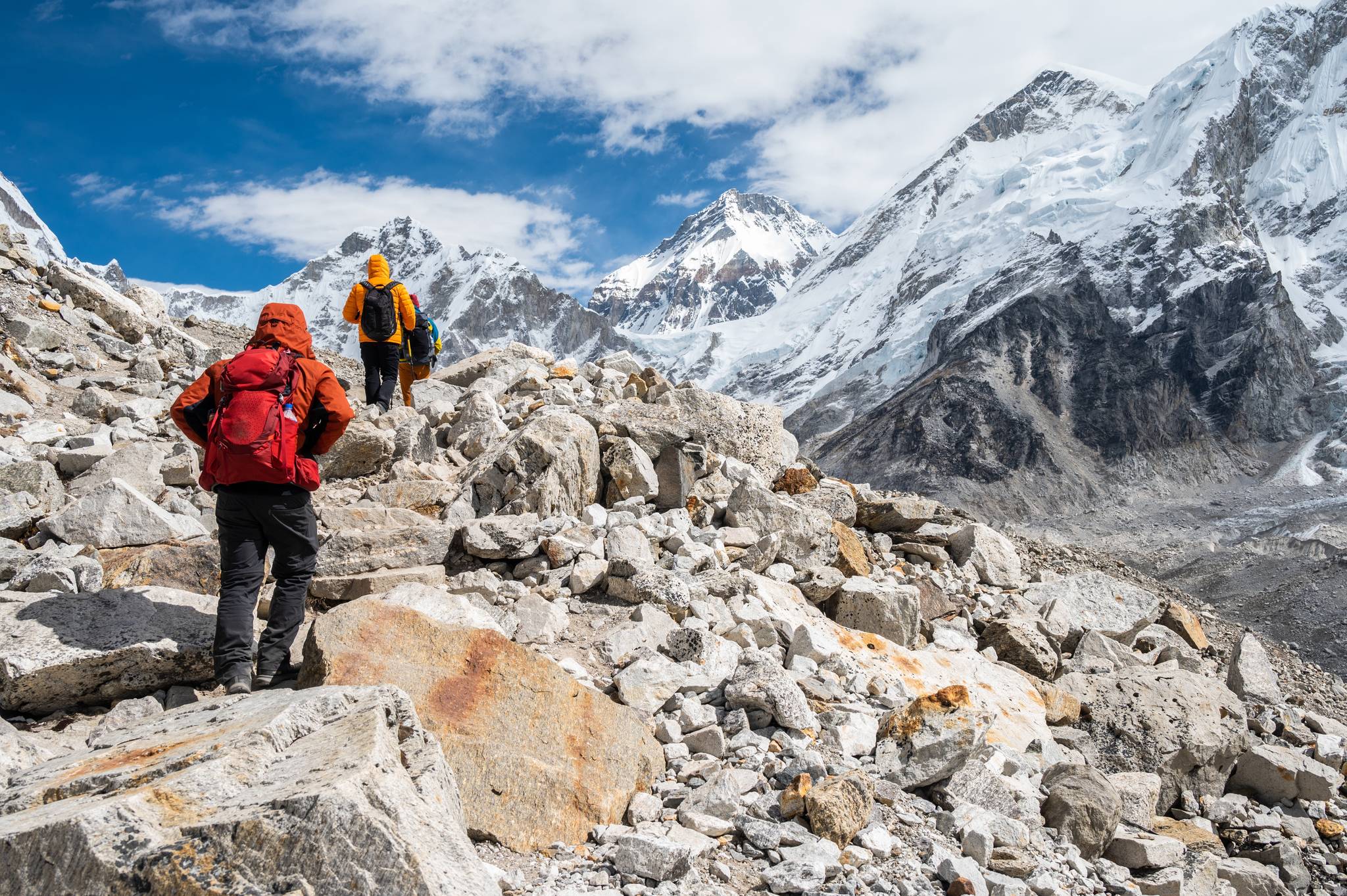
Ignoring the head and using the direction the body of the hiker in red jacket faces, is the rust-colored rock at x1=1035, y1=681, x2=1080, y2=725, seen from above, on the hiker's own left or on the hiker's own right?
on the hiker's own right

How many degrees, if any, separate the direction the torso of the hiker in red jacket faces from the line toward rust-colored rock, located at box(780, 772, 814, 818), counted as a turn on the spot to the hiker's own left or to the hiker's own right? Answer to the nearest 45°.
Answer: approximately 135° to the hiker's own right

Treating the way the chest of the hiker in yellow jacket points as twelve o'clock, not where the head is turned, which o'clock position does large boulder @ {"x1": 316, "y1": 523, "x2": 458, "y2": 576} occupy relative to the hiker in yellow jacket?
The large boulder is roughly at 6 o'clock from the hiker in yellow jacket.

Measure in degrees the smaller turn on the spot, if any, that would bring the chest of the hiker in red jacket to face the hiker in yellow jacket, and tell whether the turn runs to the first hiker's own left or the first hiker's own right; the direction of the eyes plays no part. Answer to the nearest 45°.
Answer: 0° — they already face them

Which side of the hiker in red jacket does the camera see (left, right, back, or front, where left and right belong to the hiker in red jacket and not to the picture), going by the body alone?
back

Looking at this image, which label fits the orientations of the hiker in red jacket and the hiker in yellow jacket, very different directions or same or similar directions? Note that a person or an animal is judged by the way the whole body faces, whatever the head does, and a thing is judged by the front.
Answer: same or similar directions

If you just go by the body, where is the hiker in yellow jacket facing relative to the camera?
away from the camera

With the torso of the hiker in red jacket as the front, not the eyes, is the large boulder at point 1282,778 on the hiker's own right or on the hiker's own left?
on the hiker's own right

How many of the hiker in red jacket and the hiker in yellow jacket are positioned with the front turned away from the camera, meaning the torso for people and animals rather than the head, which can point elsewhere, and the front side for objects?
2

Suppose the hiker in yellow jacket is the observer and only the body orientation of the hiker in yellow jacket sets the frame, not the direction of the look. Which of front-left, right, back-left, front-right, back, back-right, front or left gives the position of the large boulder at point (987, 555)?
right

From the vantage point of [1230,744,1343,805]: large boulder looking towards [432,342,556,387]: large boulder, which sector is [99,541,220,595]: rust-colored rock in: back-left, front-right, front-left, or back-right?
front-left
